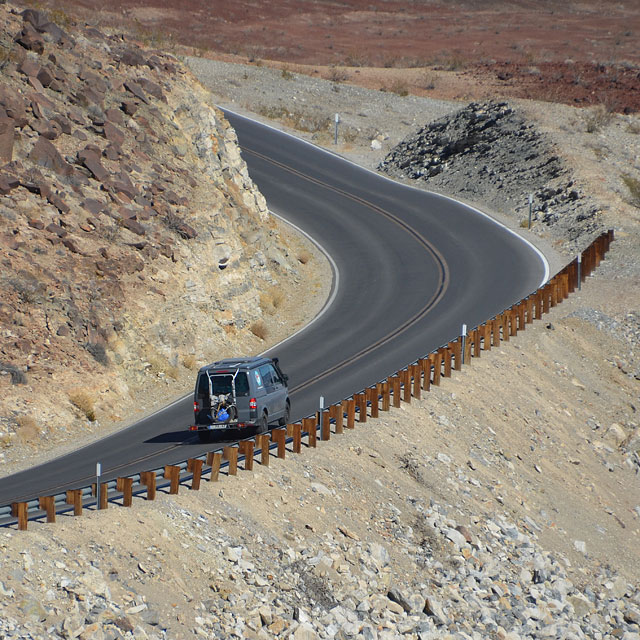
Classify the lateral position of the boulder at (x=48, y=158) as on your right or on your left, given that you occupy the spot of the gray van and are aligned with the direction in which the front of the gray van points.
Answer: on your left

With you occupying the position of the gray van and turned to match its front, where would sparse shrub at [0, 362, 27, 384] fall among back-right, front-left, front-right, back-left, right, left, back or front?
left

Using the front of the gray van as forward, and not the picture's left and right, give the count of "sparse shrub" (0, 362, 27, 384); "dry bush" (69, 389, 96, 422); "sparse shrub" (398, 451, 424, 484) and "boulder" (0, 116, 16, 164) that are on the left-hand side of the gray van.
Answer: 3

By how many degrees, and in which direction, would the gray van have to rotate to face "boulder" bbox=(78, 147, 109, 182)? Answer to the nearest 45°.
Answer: approximately 45° to its left

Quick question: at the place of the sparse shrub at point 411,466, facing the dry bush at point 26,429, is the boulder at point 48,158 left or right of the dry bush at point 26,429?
right

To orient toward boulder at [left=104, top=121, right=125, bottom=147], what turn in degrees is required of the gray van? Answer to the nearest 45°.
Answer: approximately 45° to its left

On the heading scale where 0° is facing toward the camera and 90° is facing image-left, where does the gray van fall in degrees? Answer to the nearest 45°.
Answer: approximately 225°

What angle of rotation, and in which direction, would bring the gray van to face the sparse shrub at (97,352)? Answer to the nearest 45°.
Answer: approximately 90° to its left

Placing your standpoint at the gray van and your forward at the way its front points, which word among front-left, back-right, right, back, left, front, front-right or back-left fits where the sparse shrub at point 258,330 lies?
front-left

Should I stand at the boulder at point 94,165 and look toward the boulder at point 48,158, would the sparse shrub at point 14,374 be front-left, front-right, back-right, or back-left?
front-left

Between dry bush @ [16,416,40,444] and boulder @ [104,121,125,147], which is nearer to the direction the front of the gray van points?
the boulder

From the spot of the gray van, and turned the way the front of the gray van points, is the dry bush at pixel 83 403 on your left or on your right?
on your left

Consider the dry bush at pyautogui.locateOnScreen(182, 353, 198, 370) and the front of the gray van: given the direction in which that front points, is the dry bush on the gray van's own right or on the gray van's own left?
on the gray van's own left
